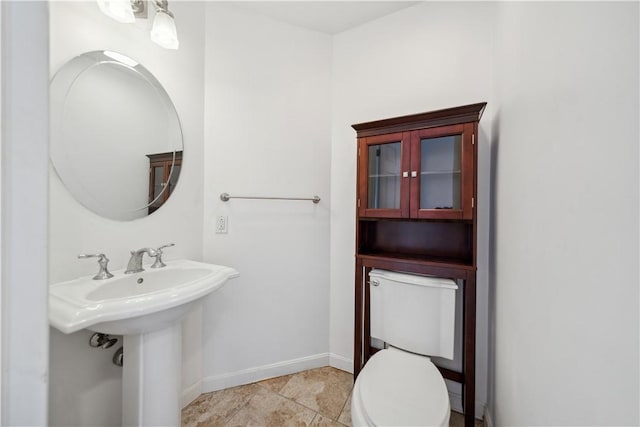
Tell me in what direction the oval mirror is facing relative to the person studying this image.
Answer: facing the viewer and to the right of the viewer

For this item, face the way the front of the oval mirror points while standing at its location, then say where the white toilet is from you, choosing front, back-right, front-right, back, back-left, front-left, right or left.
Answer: front

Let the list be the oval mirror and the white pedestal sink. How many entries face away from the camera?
0
